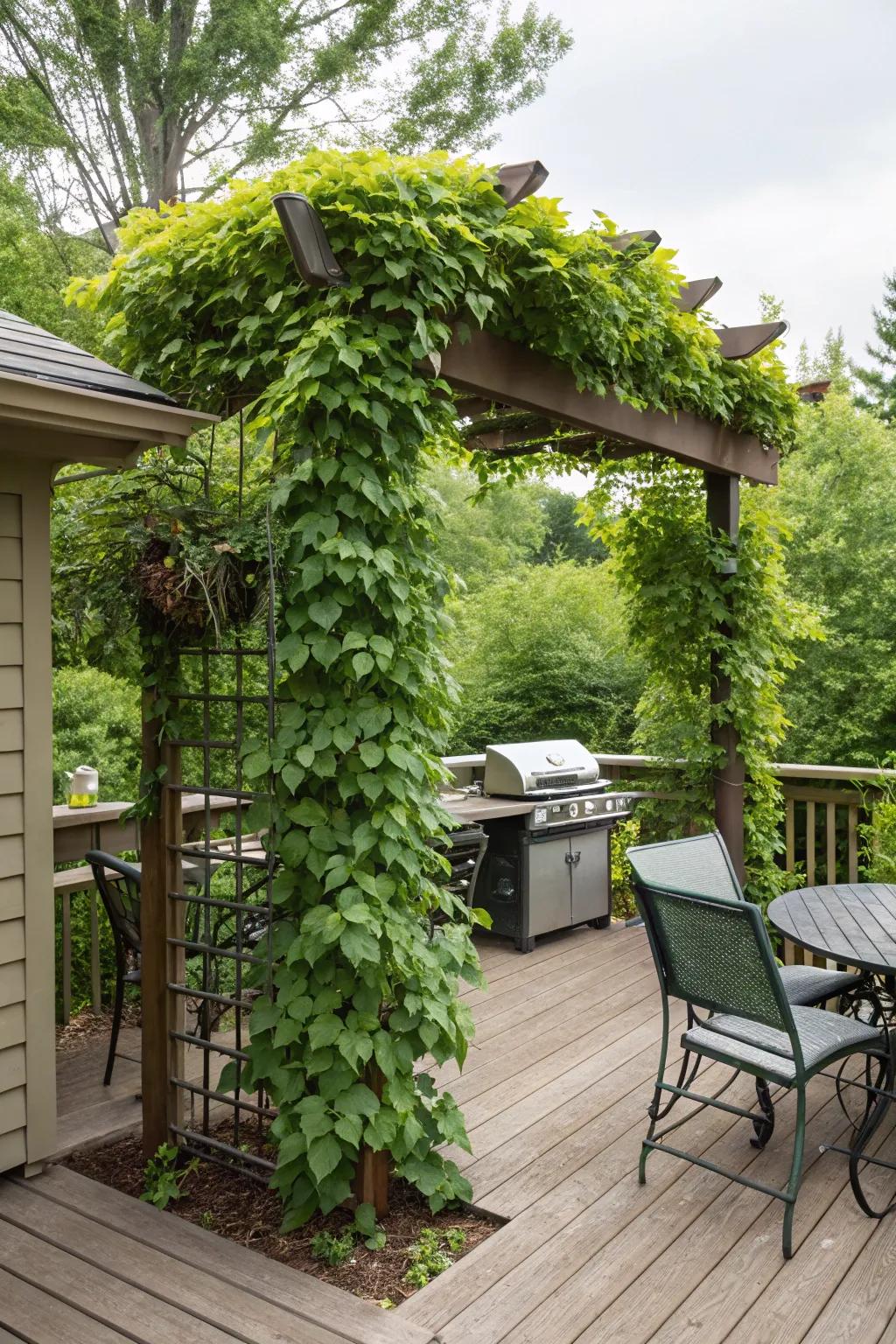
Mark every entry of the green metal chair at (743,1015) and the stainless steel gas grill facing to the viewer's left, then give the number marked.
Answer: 0

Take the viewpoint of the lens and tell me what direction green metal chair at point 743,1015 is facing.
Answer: facing away from the viewer and to the right of the viewer

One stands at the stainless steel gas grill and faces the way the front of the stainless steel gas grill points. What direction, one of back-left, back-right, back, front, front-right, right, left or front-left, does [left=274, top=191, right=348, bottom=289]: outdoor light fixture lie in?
front-right

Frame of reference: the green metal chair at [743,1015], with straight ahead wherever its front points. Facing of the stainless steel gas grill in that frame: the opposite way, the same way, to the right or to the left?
to the right

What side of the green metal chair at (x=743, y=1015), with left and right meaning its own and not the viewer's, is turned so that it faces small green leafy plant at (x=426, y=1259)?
back

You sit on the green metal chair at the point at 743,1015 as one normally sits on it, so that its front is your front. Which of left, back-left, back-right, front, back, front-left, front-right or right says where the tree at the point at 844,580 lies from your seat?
front-left
